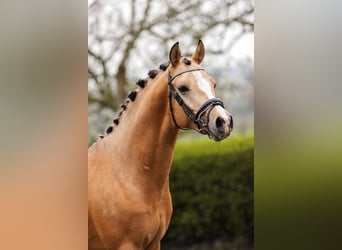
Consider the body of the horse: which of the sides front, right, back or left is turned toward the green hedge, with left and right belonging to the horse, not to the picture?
left

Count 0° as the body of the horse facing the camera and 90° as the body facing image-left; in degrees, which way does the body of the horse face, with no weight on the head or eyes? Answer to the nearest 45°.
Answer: approximately 315°
